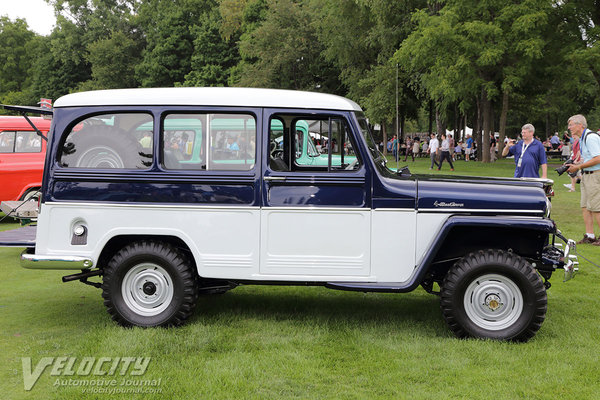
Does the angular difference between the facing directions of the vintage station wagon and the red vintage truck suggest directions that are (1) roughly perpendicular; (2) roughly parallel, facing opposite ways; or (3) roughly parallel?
roughly parallel, facing opposite ways

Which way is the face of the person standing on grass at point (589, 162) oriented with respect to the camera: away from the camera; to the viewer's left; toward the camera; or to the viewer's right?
to the viewer's left

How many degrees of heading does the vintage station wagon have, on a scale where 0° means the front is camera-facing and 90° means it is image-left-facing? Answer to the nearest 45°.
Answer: approximately 270°

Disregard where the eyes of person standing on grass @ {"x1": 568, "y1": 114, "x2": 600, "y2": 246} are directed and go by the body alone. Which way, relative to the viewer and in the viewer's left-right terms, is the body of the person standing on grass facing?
facing to the left of the viewer

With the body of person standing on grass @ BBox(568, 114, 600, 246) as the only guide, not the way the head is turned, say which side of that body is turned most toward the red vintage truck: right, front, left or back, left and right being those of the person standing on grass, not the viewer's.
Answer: front

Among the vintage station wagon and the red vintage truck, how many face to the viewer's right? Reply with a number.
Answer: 1

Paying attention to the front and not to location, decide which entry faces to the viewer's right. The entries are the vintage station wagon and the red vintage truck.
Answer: the vintage station wagon

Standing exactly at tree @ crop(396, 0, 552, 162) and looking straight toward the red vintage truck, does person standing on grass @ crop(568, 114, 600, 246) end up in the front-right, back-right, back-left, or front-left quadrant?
front-left

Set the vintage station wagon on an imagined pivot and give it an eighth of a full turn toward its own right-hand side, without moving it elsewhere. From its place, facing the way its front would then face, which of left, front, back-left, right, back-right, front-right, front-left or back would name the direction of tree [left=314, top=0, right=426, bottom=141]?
back-left

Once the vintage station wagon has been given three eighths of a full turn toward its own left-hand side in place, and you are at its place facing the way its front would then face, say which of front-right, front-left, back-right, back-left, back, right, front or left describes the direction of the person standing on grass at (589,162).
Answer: right

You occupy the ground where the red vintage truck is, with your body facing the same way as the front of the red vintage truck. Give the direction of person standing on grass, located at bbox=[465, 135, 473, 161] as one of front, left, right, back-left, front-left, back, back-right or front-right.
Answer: back-right

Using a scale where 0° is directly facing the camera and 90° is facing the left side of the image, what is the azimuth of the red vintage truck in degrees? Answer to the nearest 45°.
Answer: approximately 90°
